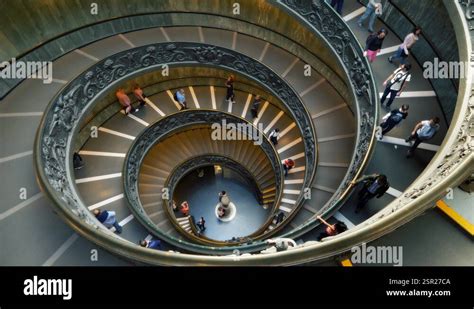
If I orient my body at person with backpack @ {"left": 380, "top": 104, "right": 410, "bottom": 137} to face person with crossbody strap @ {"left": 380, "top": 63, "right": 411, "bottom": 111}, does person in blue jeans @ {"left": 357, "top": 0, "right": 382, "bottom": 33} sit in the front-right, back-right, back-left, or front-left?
front-left

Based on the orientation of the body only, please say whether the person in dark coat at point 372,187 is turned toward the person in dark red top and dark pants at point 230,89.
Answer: no

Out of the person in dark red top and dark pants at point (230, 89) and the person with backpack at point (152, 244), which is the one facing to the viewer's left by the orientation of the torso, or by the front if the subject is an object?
the person with backpack at point (152, 244)

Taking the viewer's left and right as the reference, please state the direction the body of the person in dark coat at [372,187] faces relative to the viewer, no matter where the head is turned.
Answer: facing the viewer and to the left of the viewer

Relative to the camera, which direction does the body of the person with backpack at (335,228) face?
to the viewer's left

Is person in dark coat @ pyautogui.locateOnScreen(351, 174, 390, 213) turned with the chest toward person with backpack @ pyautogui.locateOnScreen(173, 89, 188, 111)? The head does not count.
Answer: no

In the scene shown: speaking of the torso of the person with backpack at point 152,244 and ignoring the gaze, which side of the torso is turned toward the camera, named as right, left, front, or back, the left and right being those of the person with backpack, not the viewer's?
left

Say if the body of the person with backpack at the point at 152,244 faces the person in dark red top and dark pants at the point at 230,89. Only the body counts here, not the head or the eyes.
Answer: no
